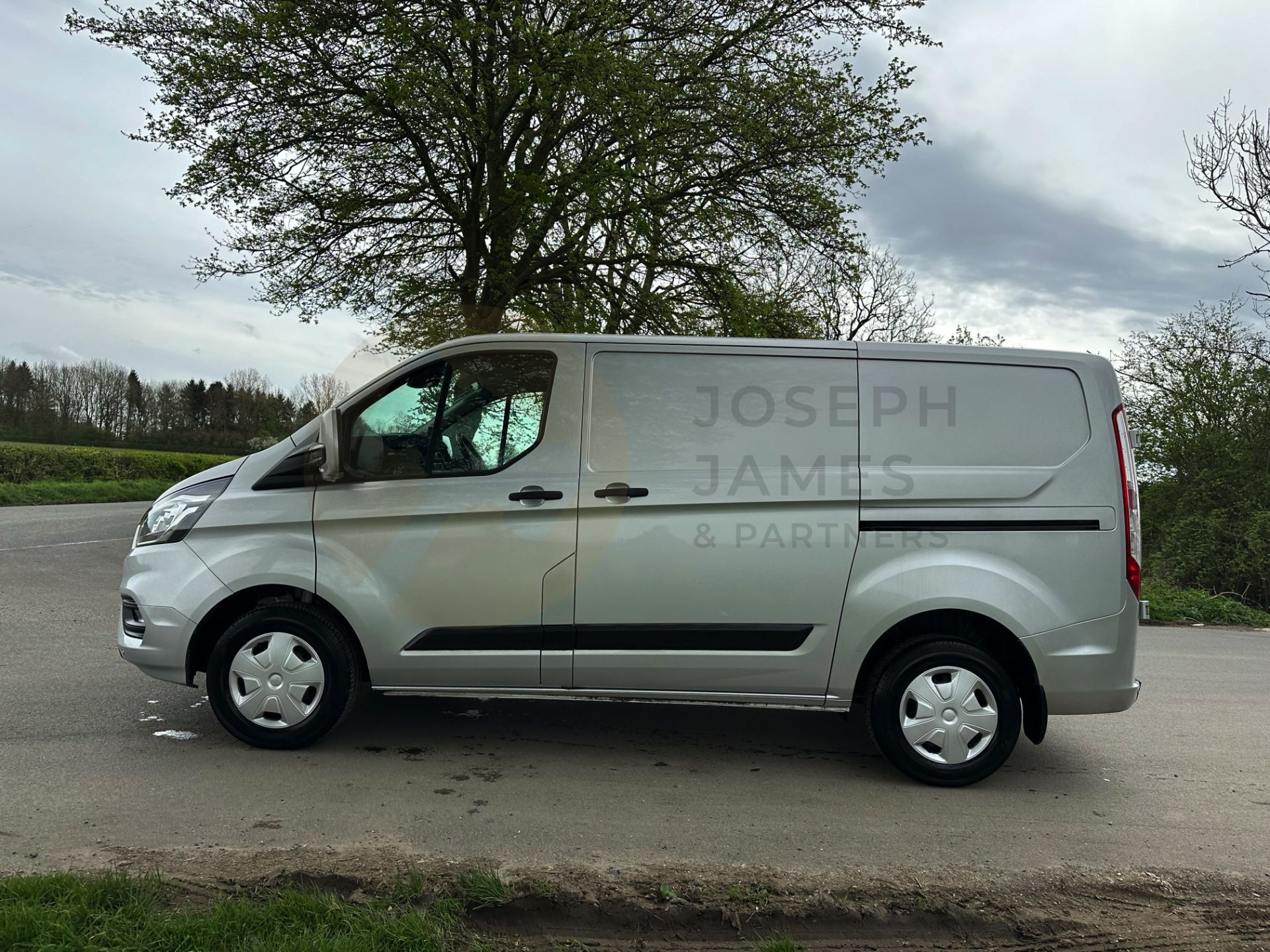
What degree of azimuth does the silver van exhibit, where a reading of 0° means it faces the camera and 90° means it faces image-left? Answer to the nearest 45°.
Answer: approximately 90°

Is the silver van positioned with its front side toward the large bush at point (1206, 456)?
no
